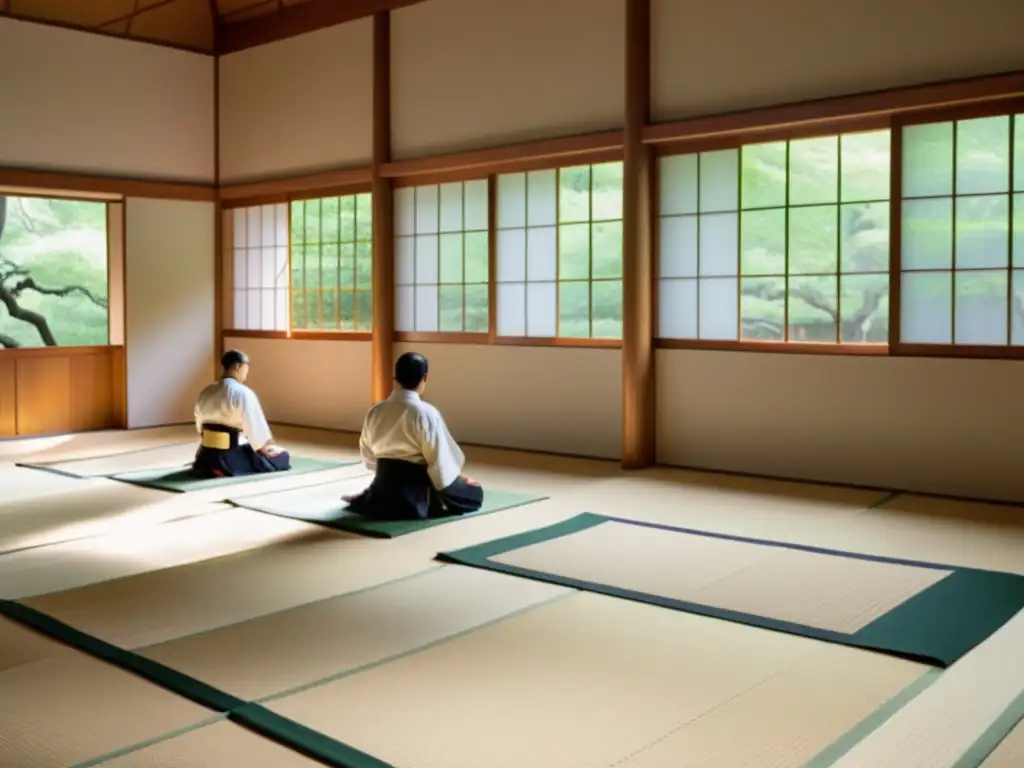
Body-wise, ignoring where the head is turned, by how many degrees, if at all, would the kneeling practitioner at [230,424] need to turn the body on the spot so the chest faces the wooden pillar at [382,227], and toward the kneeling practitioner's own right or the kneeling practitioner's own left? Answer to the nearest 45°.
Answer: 0° — they already face it

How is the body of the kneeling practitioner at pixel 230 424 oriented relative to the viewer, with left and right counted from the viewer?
facing away from the viewer and to the right of the viewer

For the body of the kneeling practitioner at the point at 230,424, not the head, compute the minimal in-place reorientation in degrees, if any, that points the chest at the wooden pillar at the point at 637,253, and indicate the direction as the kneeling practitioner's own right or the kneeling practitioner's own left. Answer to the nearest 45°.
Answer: approximately 45° to the kneeling practitioner's own right

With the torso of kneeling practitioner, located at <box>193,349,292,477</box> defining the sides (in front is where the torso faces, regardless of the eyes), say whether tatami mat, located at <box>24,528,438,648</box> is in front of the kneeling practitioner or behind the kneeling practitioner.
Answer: behind

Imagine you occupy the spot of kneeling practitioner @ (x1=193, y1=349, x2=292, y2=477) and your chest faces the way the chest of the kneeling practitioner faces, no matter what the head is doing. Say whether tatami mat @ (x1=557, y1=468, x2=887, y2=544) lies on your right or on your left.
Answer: on your right

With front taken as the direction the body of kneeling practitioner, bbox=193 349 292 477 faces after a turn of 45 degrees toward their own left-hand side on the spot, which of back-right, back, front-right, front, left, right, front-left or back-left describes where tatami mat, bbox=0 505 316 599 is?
back

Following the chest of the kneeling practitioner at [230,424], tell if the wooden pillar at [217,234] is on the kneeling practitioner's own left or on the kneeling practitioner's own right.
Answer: on the kneeling practitioner's own left

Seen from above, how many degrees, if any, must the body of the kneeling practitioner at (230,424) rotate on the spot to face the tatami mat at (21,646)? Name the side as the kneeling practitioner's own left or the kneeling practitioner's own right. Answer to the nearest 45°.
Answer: approximately 135° to the kneeling practitioner's own right

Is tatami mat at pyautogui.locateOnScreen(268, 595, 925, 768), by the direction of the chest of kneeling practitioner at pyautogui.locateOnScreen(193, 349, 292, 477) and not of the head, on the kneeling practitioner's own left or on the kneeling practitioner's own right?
on the kneeling practitioner's own right

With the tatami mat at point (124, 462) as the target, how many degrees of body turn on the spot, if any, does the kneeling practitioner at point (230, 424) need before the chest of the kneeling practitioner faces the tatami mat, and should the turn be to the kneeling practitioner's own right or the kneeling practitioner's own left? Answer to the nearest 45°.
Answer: approximately 90° to the kneeling practitioner's own left
